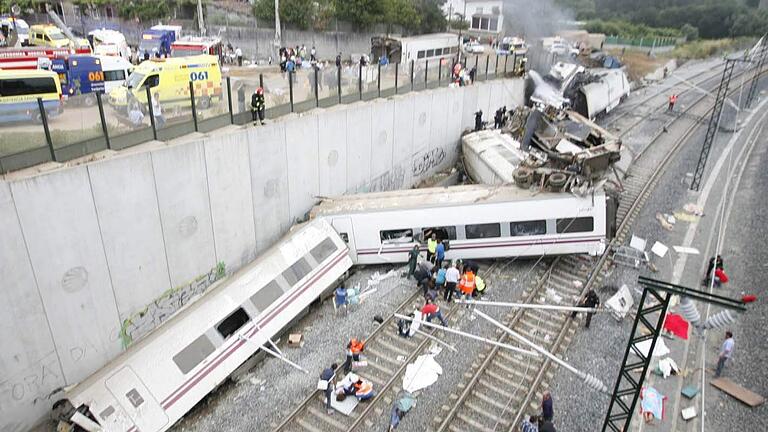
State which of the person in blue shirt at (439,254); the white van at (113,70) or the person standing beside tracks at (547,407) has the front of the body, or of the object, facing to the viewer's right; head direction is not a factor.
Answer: the white van

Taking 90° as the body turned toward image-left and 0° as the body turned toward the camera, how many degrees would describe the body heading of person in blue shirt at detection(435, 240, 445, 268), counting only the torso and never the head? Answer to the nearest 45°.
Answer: approximately 180°

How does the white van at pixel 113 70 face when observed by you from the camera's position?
facing to the right of the viewer

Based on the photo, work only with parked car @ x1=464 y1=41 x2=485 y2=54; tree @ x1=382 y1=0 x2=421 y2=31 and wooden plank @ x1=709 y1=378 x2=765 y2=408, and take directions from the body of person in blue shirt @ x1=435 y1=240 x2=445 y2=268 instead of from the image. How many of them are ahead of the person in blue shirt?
2

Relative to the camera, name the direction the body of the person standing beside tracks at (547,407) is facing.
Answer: away from the camera

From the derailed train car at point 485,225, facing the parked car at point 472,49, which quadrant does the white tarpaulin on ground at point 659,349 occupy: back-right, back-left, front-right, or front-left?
back-right

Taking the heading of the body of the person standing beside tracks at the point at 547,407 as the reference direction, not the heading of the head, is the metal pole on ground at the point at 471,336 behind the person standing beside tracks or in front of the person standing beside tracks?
in front

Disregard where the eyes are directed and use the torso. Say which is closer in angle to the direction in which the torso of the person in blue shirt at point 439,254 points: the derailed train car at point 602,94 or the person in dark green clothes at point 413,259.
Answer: the derailed train car
